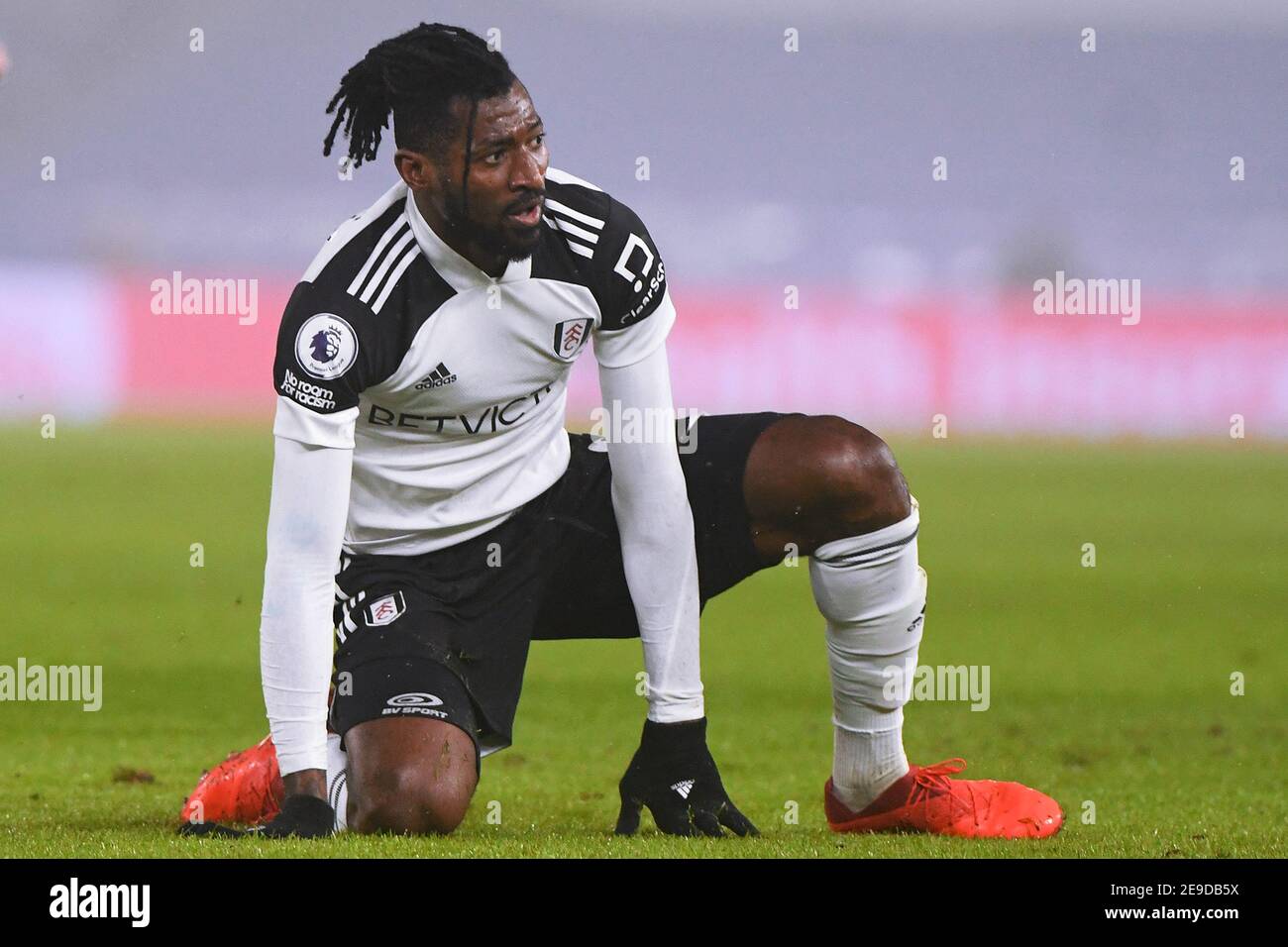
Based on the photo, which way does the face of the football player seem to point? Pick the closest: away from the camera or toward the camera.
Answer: toward the camera

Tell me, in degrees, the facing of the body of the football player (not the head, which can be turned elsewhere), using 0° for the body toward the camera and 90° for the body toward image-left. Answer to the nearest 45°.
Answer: approximately 315°
